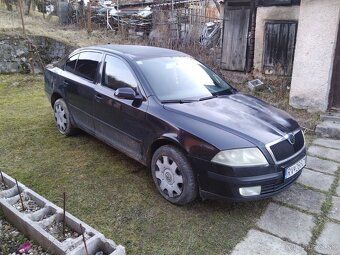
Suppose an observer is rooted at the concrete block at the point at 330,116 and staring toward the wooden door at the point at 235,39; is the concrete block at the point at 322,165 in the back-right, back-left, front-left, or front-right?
back-left

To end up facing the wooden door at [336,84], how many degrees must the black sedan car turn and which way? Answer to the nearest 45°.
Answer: approximately 90° to its left

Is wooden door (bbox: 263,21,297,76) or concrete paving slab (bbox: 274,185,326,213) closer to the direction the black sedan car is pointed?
the concrete paving slab

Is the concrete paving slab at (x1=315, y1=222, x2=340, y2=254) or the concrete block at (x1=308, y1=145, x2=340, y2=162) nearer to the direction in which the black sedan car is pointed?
the concrete paving slab

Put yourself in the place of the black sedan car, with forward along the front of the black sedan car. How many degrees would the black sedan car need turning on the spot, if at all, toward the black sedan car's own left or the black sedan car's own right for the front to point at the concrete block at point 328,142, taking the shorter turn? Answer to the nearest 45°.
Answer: approximately 90° to the black sedan car's own left

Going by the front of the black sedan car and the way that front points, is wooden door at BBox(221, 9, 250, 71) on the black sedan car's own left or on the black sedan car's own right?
on the black sedan car's own left

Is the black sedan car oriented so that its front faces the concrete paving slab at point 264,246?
yes

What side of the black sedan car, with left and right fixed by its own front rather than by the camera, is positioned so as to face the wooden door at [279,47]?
left

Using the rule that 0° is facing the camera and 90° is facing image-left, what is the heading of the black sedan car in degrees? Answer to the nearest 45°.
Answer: approximately 315°

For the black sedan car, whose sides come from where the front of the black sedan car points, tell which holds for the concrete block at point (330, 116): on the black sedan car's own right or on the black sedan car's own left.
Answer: on the black sedan car's own left

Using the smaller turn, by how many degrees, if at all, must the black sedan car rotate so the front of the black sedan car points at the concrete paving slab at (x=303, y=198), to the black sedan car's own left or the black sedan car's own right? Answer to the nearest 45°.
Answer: approximately 45° to the black sedan car's own left

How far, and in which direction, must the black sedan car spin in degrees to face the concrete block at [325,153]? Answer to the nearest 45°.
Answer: approximately 90° to its left

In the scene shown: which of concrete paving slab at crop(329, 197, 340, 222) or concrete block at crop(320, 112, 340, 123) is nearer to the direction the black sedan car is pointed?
the concrete paving slab

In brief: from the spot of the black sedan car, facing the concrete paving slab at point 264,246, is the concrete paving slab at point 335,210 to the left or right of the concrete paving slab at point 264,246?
left

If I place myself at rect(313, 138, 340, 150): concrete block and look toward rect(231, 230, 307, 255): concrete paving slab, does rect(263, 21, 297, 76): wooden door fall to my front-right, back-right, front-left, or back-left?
back-right

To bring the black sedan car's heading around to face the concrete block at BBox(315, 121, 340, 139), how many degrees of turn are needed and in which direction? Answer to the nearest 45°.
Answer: approximately 90° to its left
